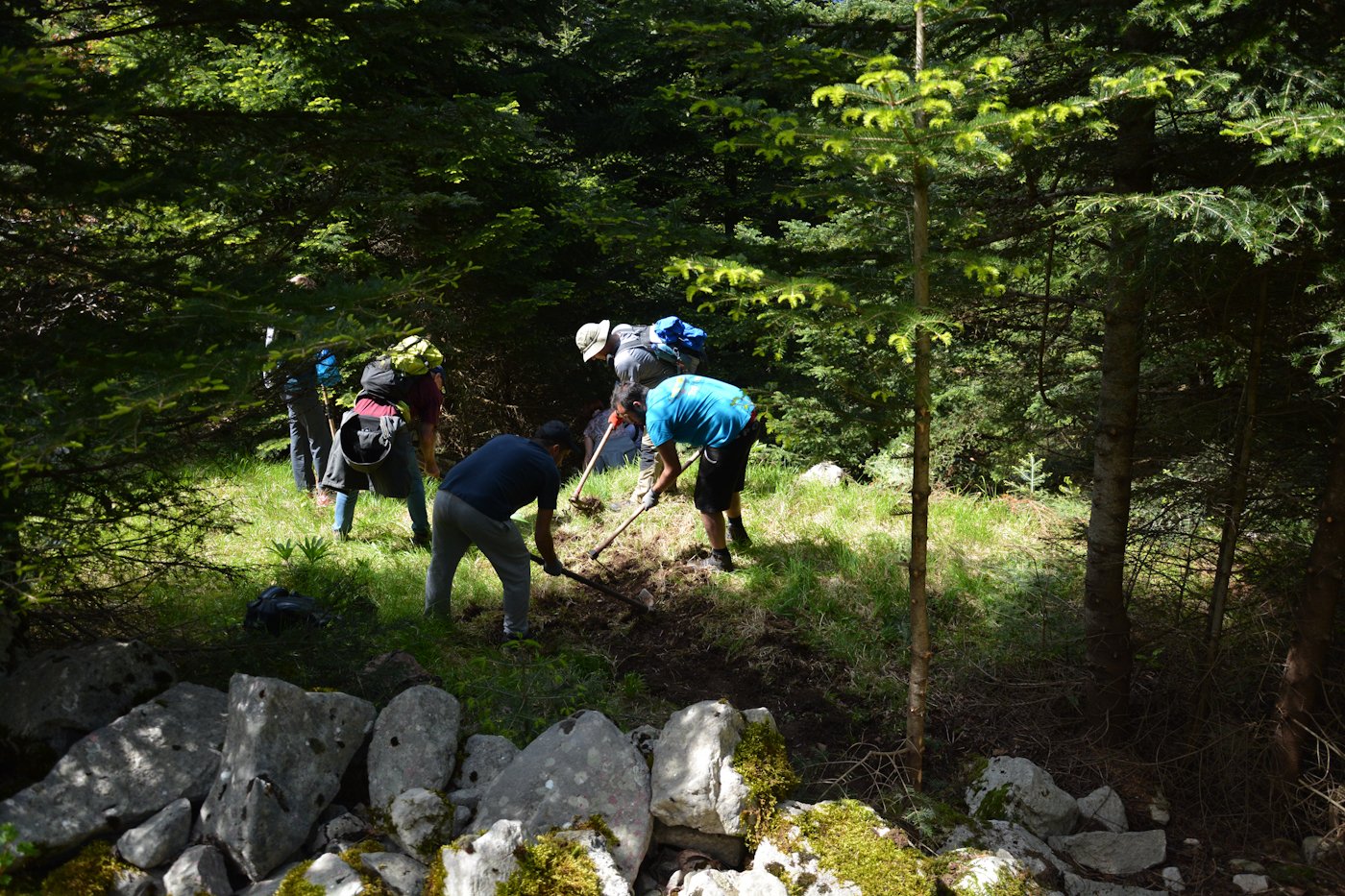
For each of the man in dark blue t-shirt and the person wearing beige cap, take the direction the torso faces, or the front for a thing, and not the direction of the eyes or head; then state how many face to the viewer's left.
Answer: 1

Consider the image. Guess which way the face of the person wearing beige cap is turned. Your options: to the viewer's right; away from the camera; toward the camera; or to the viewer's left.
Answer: to the viewer's left

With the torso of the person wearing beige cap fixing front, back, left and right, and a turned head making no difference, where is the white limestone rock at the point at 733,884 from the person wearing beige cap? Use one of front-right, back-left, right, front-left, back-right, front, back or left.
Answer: left

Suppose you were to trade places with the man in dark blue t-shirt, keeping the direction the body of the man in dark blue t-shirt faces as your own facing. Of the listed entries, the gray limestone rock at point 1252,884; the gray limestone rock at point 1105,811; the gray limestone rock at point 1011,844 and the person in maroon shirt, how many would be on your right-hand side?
3

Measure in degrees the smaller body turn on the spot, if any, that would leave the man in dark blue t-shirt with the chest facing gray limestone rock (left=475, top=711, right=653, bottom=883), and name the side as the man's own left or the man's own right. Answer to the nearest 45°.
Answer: approximately 135° to the man's own right

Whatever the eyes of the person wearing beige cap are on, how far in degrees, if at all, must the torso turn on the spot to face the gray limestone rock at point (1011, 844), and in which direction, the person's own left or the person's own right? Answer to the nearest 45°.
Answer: approximately 90° to the person's own left

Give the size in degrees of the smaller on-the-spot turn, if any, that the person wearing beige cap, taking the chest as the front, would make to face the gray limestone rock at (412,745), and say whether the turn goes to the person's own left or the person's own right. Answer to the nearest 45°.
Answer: approximately 90° to the person's own left

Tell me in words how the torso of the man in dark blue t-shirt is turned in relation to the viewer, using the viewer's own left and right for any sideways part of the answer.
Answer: facing away from the viewer and to the right of the viewer

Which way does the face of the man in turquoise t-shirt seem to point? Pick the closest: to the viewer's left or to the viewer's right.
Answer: to the viewer's left

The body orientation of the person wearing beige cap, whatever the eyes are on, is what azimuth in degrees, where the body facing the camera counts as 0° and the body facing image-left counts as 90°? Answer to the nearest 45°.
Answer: approximately 90°

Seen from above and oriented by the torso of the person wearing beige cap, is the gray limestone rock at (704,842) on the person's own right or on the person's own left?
on the person's own left

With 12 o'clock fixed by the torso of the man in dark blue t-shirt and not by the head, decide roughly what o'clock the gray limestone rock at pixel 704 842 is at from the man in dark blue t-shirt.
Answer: The gray limestone rock is roughly at 4 o'clock from the man in dark blue t-shirt.
